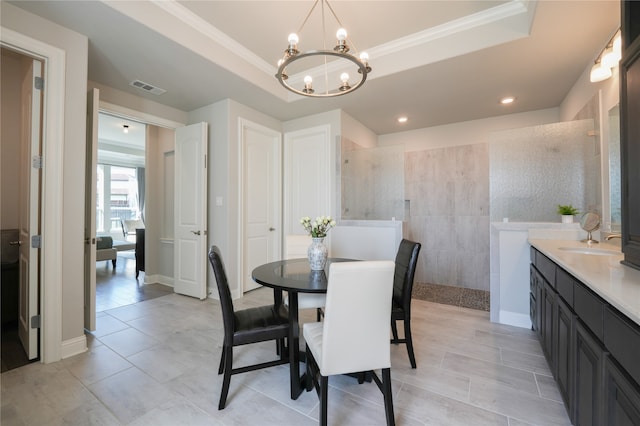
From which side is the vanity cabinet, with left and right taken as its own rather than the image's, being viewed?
left

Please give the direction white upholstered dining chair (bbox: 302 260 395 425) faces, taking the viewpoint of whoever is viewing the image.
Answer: facing away from the viewer and to the left of the viewer

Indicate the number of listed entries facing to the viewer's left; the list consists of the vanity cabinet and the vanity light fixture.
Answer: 2

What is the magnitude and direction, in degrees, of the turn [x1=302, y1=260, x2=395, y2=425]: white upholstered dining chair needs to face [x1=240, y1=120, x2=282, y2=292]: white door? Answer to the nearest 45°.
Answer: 0° — it already faces it

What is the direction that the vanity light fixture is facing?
to the viewer's left

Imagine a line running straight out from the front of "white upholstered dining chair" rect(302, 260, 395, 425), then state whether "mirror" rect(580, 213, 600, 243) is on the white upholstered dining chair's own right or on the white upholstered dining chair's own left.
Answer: on the white upholstered dining chair's own right

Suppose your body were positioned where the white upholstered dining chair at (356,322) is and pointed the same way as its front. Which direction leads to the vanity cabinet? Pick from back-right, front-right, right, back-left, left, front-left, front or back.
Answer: back-right

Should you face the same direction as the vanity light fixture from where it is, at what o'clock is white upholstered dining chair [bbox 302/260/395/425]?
The white upholstered dining chair is roughly at 10 o'clock from the vanity light fixture.
